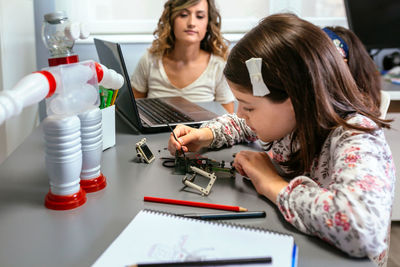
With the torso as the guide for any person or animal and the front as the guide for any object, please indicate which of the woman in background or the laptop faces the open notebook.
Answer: the woman in background

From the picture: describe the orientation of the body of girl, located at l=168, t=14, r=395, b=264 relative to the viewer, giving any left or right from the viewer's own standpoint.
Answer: facing to the left of the viewer
